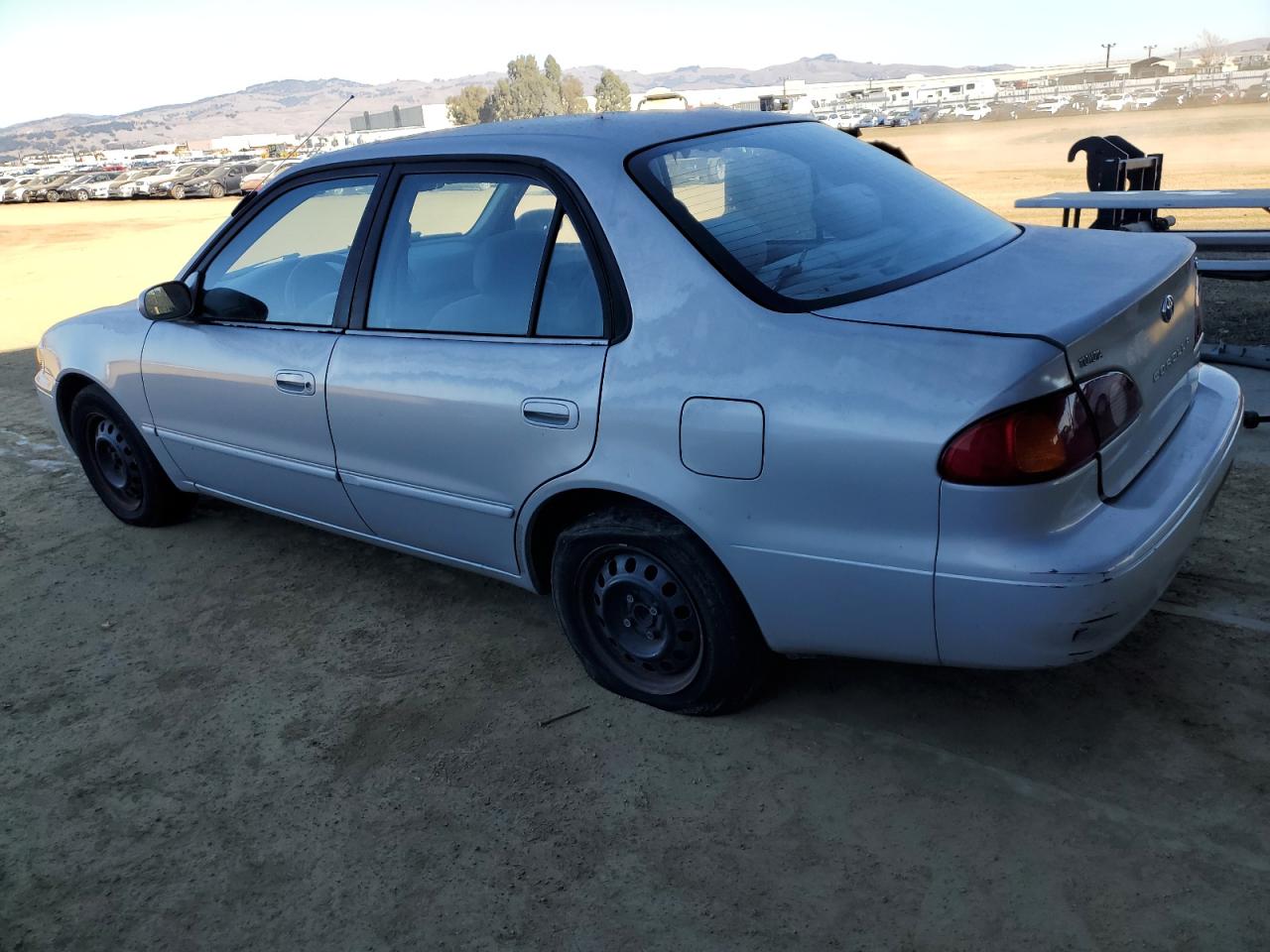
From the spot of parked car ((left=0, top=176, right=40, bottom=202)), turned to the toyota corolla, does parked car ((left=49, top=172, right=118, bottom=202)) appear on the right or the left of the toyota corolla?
left

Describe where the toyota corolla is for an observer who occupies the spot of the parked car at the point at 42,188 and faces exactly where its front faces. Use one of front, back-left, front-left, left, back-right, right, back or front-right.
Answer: front-left

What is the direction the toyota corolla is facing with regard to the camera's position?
facing away from the viewer and to the left of the viewer

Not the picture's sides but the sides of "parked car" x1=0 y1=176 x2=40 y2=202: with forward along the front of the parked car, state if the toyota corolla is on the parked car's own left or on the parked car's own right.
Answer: on the parked car's own left

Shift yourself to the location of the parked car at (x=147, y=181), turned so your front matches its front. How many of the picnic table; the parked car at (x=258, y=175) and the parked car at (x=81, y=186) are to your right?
1

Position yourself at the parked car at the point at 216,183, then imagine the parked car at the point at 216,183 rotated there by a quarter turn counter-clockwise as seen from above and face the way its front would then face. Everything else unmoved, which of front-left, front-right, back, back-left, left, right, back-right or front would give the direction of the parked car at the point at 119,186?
back

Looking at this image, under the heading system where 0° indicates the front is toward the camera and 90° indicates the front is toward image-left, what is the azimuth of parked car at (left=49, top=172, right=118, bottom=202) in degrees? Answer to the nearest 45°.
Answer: approximately 45°

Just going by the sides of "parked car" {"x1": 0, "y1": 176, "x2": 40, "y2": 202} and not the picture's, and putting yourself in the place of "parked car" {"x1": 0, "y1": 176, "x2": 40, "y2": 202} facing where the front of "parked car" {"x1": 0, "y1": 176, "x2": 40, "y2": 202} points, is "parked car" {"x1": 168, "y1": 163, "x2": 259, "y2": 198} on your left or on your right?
on your left
